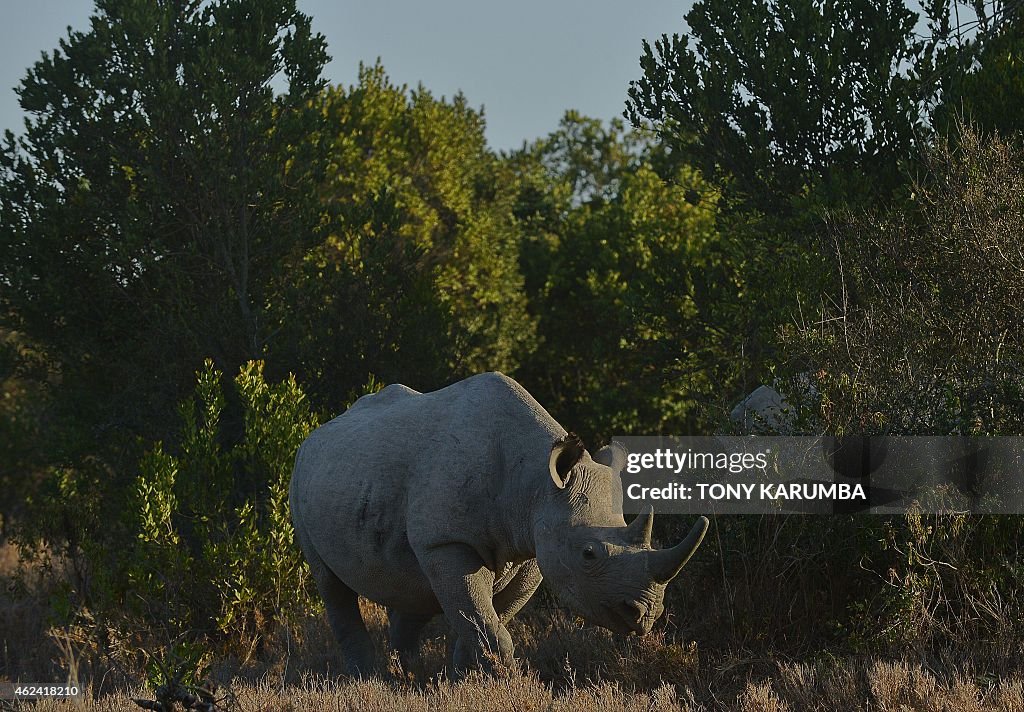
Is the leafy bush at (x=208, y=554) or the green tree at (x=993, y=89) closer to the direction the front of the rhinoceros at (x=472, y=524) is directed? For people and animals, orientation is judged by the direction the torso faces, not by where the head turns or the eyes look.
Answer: the green tree

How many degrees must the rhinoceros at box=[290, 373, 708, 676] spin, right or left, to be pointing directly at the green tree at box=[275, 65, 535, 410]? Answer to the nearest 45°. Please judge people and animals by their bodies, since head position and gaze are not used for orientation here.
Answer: approximately 135° to its left

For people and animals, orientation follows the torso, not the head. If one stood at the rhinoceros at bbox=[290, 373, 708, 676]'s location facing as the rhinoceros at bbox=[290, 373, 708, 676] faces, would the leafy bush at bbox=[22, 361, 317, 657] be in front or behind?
behind

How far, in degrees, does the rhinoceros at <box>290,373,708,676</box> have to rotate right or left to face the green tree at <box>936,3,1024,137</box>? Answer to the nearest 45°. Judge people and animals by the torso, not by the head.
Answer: approximately 90° to its left

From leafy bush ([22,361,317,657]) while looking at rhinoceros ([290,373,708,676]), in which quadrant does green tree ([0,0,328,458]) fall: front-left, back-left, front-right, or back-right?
back-left

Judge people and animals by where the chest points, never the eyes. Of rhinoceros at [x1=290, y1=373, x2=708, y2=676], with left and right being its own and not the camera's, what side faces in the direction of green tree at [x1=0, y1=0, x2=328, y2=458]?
back

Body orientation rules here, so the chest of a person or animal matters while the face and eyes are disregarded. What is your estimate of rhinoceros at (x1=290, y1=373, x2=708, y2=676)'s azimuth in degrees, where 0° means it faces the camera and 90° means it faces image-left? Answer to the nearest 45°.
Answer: approximately 315°
